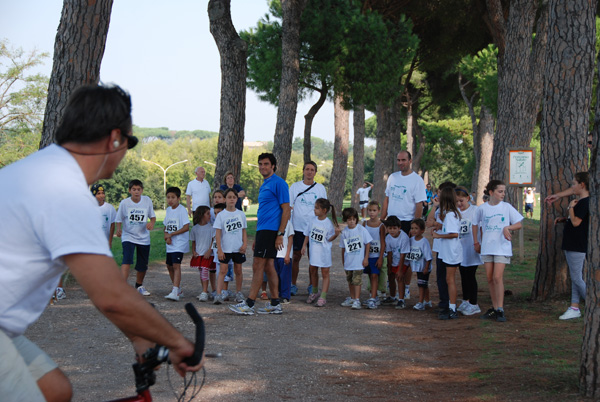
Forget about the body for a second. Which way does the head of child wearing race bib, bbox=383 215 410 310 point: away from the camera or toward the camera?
toward the camera

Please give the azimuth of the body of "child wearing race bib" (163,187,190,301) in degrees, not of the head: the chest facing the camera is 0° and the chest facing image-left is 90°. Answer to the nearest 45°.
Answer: approximately 45°

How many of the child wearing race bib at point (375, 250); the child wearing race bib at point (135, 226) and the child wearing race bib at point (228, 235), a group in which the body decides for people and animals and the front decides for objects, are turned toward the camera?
3

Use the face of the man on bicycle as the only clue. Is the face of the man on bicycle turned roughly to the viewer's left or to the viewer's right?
to the viewer's right

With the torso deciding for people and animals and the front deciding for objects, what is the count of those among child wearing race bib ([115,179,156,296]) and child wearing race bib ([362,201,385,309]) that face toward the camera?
2

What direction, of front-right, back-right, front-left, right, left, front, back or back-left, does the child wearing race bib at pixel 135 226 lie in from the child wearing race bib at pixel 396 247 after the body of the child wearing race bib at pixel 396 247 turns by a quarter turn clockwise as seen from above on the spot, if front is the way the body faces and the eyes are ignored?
front

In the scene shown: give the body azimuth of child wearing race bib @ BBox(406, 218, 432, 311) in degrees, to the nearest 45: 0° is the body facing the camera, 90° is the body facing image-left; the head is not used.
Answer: approximately 45°

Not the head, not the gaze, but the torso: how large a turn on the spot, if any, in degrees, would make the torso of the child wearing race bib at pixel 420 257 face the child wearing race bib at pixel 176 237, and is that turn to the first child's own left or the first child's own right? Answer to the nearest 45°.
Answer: approximately 45° to the first child's own right

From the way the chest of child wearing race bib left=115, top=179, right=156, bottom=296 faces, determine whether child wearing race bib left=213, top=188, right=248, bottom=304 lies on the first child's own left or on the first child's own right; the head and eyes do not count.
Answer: on the first child's own left

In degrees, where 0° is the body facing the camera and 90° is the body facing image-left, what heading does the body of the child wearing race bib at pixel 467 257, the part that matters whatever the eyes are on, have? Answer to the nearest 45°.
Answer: approximately 45°

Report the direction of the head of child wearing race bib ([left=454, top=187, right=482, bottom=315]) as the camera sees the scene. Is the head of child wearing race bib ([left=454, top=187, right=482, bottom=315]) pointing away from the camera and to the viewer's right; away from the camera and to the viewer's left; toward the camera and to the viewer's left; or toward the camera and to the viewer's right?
toward the camera and to the viewer's left

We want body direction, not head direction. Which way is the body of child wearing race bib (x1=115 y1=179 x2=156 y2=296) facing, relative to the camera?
toward the camera
